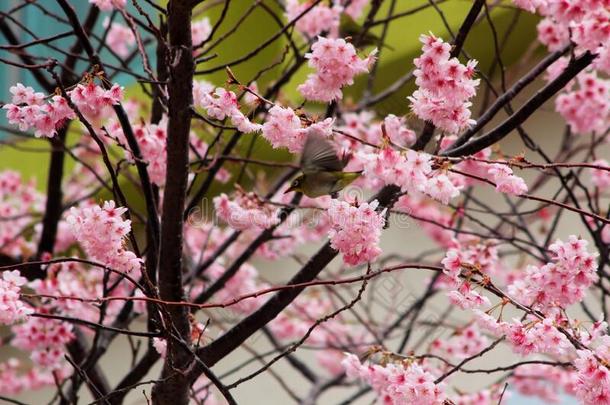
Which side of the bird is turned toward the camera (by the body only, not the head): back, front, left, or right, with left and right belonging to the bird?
left
